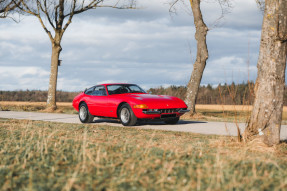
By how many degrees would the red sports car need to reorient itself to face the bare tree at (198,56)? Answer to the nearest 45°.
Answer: approximately 90° to its left

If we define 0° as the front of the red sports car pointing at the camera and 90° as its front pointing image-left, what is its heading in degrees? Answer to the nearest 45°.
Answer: approximately 315°
